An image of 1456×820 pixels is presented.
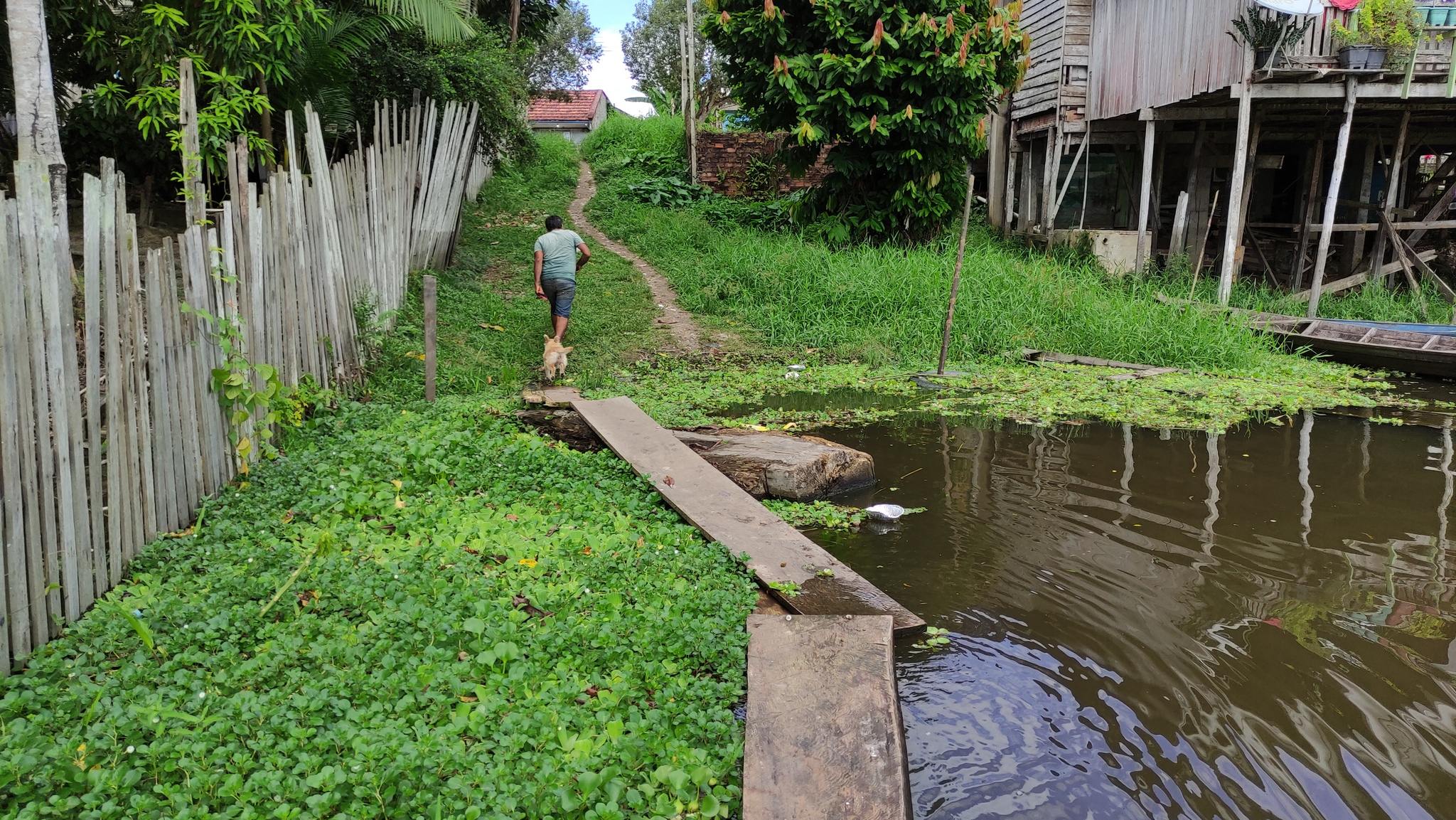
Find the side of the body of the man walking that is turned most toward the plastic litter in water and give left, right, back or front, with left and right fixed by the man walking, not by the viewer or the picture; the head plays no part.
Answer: back

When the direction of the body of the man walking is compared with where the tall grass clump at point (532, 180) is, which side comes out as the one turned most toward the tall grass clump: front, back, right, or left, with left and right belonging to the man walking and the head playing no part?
front

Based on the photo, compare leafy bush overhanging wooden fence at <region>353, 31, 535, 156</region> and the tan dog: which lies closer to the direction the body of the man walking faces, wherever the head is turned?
the leafy bush overhanging wooden fence

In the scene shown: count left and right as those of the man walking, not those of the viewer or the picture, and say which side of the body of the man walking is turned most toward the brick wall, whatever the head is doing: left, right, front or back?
front

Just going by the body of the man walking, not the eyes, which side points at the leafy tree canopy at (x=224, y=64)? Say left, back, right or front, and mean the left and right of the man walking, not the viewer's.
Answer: left

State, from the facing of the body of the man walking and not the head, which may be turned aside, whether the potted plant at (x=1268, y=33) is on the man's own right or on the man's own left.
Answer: on the man's own right

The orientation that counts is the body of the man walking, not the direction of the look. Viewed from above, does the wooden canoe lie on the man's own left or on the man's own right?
on the man's own right

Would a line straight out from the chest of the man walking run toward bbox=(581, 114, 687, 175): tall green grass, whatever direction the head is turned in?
yes

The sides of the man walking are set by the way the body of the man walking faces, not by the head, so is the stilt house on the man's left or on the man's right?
on the man's right

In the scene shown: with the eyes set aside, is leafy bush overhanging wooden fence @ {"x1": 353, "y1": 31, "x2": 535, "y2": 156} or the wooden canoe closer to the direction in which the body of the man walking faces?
the leafy bush overhanging wooden fence

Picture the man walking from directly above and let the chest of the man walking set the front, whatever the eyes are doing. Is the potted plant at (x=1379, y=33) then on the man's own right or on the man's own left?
on the man's own right

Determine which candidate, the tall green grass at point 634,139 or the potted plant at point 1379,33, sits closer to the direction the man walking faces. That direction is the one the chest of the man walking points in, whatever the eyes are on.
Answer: the tall green grass

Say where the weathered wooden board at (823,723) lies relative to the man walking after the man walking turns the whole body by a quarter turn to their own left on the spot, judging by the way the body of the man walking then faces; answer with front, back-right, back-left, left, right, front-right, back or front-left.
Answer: left

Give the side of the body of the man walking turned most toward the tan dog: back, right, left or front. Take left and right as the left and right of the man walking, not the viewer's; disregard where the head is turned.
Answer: back

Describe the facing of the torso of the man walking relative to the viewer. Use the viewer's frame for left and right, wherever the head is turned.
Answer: facing away from the viewer
